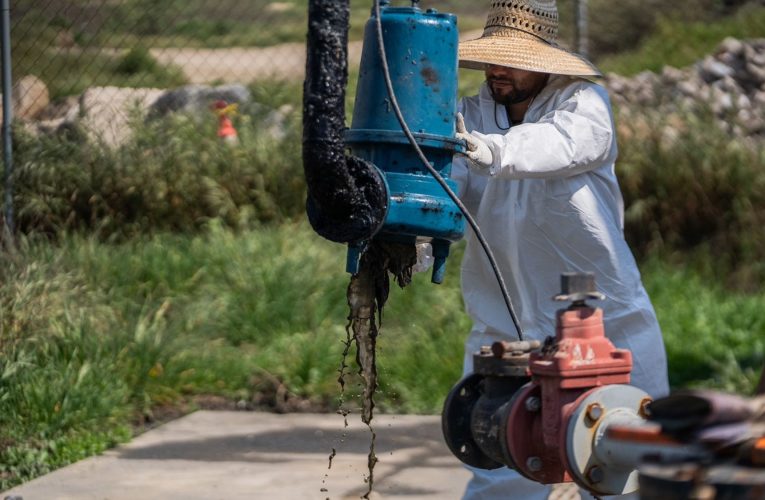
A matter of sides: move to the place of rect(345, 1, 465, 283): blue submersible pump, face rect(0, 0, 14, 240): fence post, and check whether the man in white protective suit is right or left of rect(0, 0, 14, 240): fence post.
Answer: right

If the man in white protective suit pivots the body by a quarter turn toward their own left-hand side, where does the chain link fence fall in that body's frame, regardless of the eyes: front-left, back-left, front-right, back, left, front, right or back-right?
back

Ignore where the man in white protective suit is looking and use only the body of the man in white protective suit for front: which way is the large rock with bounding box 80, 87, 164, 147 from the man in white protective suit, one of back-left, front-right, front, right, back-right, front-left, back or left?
right

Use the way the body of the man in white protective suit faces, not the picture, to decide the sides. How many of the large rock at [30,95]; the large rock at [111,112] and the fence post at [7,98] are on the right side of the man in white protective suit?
3

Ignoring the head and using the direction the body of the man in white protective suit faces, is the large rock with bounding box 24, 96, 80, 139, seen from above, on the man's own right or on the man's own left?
on the man's own right

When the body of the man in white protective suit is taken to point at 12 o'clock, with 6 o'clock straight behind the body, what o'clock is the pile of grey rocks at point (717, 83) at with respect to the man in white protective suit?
The pile of grey rocks is roughly at 5 o'clock from the man in white protective suit.

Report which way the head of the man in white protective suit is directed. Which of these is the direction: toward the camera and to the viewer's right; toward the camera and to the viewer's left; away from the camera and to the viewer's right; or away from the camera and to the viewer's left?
toward the camera and to the viewer's left

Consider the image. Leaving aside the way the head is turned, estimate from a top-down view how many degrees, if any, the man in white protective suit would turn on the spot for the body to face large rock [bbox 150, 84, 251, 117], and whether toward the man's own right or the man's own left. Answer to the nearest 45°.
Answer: approximately 90° to the man's own right

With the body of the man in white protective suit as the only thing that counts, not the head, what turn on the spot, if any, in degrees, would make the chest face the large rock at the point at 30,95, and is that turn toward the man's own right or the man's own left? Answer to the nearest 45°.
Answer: approximately 90° to the man's own right

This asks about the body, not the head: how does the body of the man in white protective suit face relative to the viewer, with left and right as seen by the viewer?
facing the viewer and to the left of the viewer
